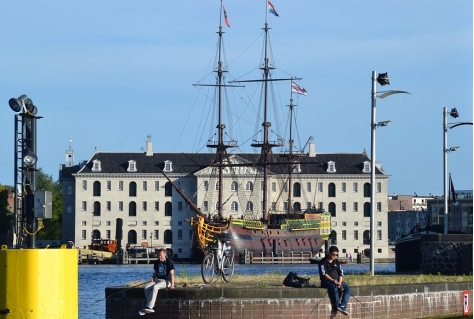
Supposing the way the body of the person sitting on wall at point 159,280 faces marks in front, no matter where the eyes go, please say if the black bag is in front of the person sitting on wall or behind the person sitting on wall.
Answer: behind

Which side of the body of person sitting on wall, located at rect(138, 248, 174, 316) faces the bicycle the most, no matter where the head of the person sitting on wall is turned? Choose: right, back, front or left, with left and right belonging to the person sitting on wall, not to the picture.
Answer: back

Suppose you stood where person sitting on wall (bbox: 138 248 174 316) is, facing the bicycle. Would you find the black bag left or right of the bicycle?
right

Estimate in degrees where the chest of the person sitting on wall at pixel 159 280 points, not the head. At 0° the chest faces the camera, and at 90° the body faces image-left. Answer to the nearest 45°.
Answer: approximately 45°

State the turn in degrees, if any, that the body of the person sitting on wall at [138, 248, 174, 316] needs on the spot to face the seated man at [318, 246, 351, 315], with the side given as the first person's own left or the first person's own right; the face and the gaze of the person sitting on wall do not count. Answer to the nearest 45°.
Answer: approximately 135° to the first person's own left

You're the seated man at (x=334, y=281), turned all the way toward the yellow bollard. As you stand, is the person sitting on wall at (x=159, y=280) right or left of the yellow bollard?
right
